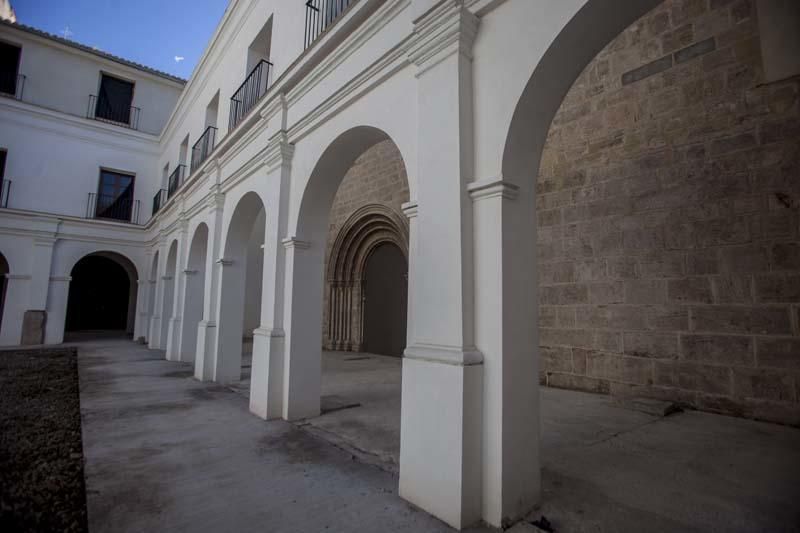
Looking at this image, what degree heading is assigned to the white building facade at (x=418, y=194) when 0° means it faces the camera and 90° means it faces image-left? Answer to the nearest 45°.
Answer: approximately 45°
